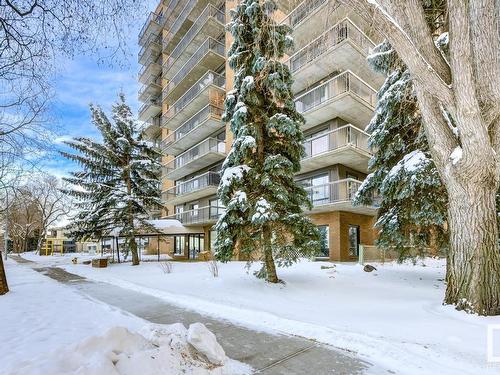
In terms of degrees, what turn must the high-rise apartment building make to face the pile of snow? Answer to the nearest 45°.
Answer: approximately 45° to its left

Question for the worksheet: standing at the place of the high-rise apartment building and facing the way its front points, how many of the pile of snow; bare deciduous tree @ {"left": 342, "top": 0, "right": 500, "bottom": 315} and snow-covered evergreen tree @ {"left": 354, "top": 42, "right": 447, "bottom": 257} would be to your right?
0

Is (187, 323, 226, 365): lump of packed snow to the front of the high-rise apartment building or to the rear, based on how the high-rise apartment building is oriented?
to the front

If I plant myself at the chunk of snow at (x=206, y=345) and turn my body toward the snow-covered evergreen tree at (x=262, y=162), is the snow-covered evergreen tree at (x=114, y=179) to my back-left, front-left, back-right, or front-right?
front-left

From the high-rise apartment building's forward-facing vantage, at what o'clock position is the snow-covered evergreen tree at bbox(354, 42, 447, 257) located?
The snow-covered evergreen tree is roughly at 10 o'clock from the high-rise apartment building.

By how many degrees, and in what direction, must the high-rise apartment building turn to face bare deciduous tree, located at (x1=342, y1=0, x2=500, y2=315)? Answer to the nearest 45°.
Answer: approximately 45° to its left

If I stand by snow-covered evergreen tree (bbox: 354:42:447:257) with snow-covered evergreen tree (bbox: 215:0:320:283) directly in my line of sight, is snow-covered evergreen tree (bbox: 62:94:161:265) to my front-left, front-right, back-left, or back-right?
front-right

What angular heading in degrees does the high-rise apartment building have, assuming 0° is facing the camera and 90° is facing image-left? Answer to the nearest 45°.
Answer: approximately 45°

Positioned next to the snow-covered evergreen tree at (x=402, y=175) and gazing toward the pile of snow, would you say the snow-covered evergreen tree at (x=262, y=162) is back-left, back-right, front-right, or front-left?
front-right
